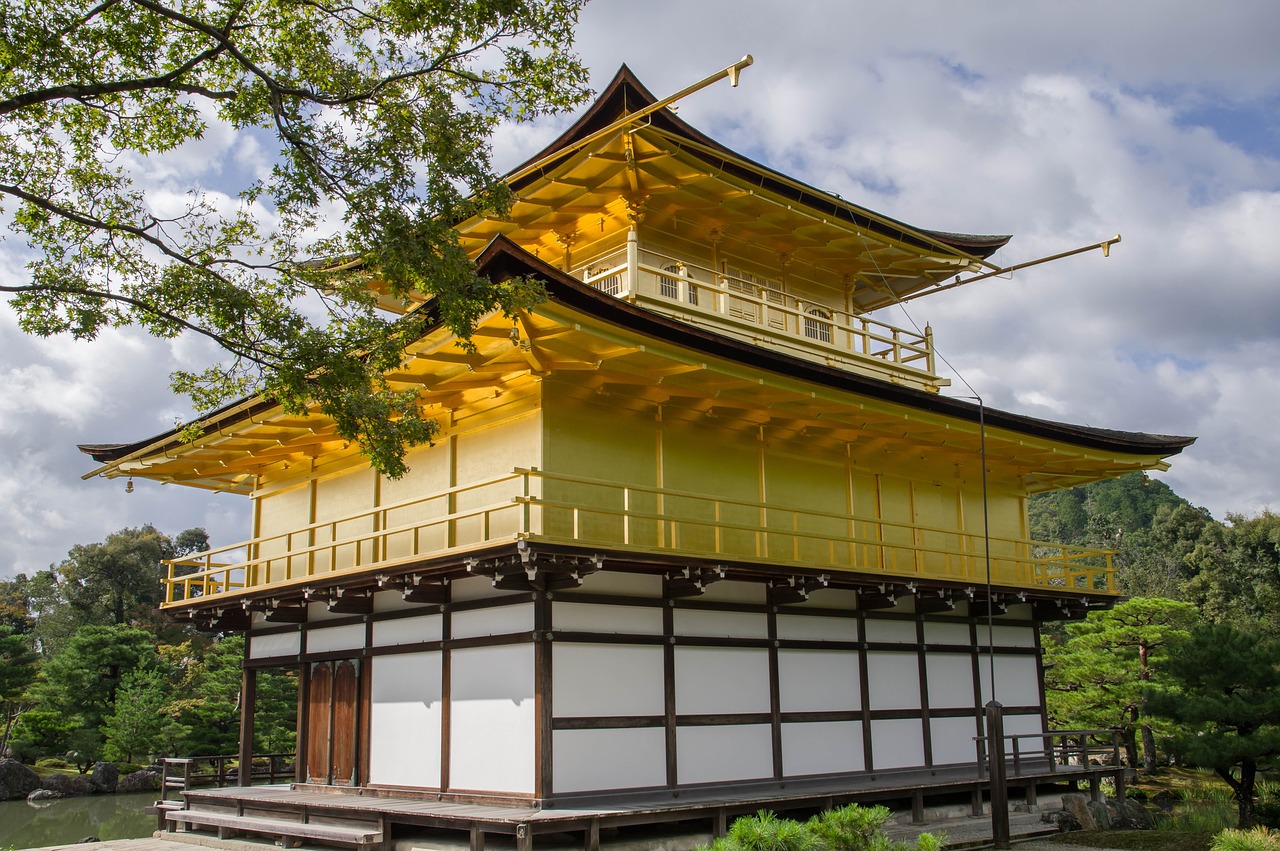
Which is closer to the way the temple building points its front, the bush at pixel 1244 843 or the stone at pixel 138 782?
the stone

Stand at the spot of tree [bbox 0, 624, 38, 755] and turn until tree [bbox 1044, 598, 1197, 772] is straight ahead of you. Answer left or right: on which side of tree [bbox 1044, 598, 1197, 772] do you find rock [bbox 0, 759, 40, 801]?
right

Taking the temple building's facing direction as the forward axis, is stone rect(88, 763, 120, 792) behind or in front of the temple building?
in front

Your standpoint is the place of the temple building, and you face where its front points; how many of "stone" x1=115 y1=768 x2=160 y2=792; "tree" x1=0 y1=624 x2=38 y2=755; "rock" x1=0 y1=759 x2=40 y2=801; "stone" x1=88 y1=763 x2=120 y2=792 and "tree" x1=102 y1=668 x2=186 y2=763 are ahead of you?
5

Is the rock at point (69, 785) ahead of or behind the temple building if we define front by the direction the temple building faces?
ahead

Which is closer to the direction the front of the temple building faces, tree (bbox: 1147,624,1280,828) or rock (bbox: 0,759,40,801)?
the rock

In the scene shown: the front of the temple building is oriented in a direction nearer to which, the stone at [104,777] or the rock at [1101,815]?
the stone
